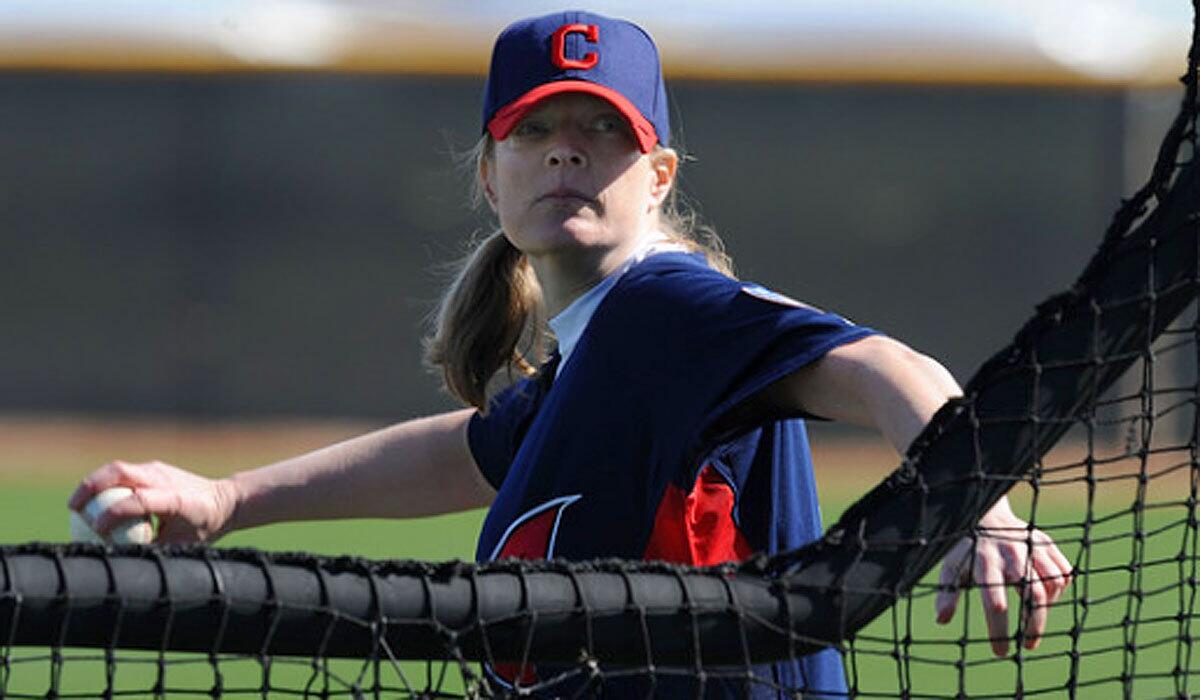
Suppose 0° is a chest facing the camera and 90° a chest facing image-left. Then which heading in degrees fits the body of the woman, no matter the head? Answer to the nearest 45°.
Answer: approximately 45°

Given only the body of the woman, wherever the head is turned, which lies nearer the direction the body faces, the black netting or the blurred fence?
the black netting

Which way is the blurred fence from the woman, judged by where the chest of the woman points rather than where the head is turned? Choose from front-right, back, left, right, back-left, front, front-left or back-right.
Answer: back-right
